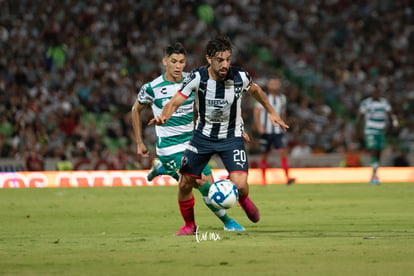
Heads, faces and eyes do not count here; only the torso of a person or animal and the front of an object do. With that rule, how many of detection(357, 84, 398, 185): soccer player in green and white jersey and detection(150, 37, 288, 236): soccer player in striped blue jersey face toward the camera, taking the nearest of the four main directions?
2

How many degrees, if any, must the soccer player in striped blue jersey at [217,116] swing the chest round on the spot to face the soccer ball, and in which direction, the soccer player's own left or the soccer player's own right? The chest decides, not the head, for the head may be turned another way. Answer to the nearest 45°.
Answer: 0° — they already face it

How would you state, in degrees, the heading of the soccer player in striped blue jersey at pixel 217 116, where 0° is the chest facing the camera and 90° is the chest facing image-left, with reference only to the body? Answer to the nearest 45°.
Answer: approximately 0°

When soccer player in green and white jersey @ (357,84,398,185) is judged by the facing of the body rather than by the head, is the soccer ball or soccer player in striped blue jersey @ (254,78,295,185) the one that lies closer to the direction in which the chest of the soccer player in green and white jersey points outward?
the soccer ball

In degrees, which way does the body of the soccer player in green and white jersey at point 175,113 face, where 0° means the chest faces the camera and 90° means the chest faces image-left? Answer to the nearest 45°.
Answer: approximately 315°

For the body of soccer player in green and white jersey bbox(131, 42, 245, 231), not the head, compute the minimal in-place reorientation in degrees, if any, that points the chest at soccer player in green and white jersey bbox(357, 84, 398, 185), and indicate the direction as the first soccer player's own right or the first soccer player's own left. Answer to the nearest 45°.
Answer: approximately 90° to the first soccer player's own left

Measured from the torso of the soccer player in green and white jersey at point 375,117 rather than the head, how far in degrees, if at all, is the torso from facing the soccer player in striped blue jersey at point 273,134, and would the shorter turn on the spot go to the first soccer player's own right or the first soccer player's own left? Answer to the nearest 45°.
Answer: approximately 45° to the first soccer player's own right
